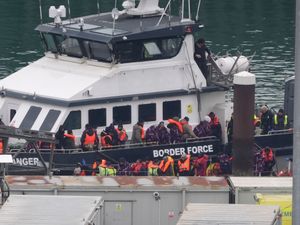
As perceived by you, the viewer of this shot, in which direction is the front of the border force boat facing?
facing the viewer and to the left of the viewer

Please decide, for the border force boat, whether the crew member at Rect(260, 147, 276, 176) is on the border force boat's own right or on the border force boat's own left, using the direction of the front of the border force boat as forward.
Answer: on the border force boat's own left

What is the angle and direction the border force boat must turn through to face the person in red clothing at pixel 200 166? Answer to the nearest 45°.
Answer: approximately 90° to its left

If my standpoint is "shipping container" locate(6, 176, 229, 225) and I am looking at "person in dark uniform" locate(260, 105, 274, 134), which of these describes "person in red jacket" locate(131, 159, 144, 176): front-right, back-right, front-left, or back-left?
front-left

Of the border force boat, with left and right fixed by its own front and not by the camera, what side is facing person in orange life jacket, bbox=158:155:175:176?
left
